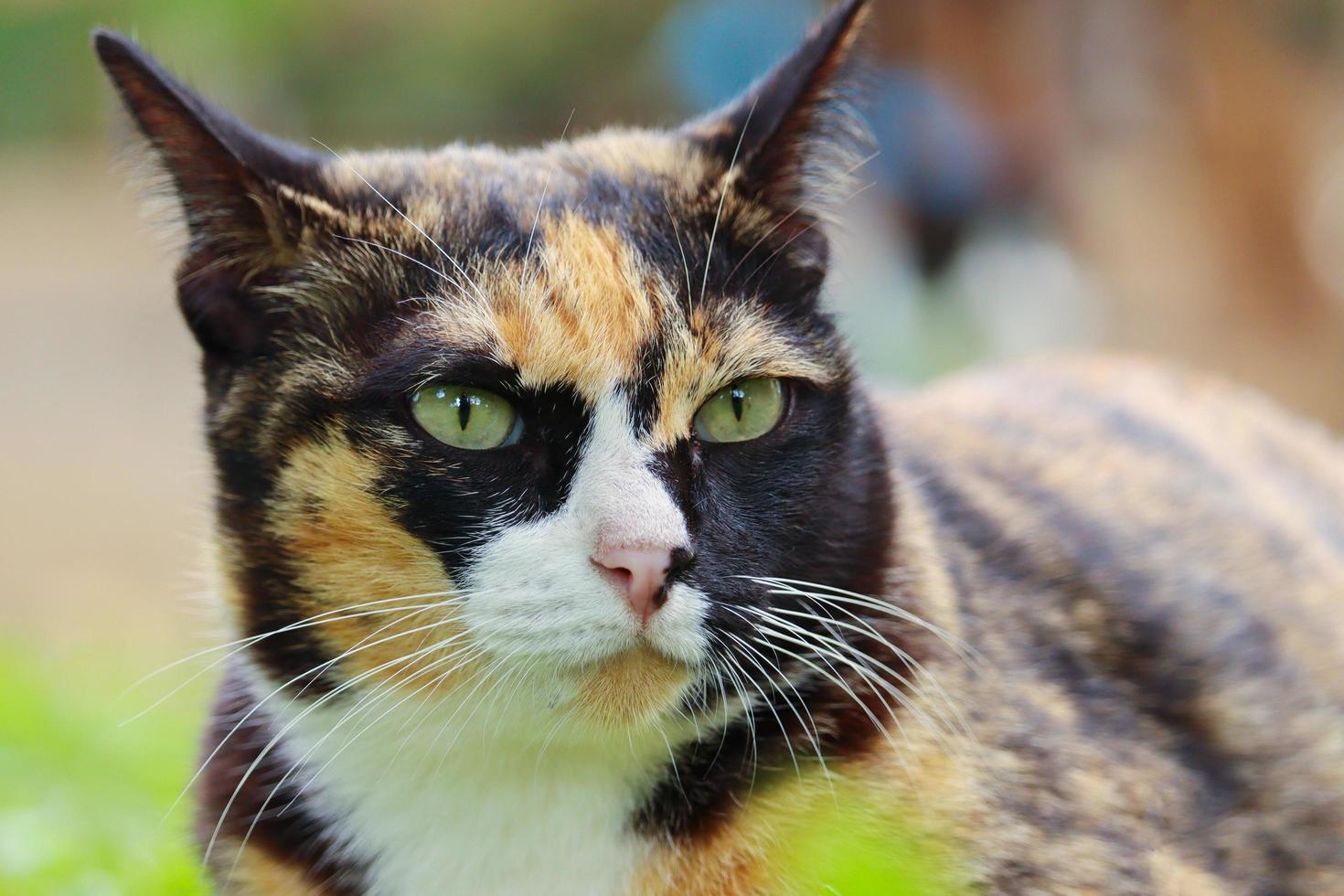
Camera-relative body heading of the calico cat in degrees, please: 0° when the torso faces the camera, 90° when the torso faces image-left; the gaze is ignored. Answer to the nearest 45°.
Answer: approximately 45°
